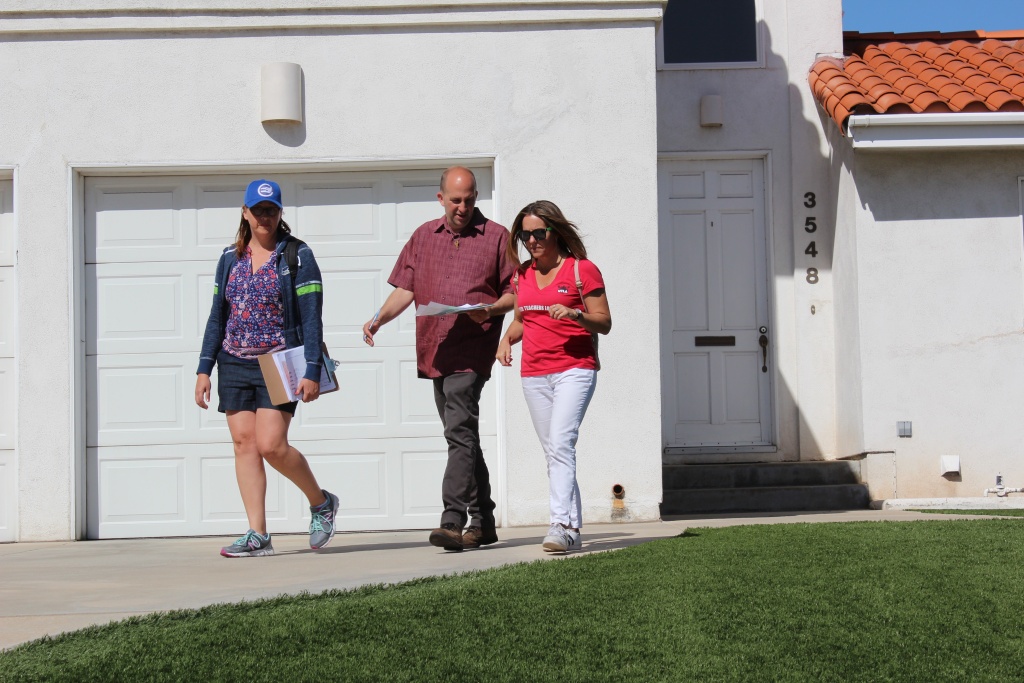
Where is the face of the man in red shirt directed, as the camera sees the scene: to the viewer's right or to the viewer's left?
to the viewer's right

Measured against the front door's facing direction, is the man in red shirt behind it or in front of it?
in front

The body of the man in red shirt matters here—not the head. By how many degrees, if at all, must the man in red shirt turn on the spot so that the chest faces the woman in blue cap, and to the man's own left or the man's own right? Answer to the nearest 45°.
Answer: approximately 90° to the man's own right

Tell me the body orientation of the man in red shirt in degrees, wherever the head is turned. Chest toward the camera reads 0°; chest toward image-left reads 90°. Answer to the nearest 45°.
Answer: approximately 0°

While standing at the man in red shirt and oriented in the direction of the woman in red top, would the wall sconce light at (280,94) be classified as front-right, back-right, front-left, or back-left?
back-left

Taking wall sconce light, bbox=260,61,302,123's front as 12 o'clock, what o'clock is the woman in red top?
The woman in red top is roughly at 11 o'clock from the wall sconce light.

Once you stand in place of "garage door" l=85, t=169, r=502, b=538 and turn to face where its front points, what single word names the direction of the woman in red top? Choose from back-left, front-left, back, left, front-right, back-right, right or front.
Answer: front-left
